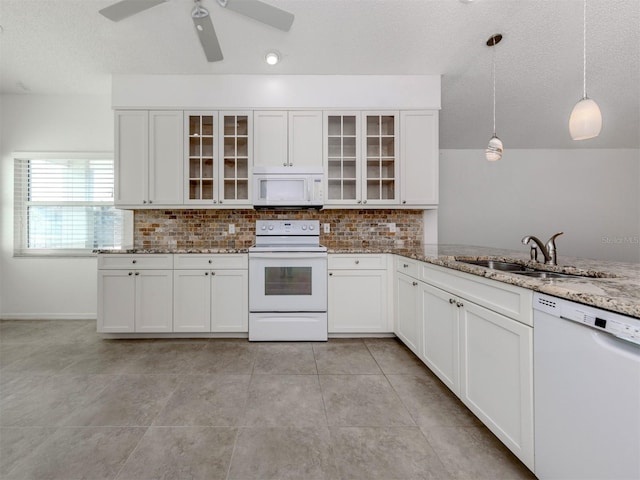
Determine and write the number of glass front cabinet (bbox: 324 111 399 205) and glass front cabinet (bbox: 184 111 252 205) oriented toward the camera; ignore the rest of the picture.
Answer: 2

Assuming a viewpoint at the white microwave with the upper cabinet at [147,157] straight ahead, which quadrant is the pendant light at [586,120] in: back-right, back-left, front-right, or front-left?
back-left

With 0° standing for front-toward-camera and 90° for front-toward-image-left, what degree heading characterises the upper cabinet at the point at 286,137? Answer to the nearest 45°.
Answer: approximately 0°

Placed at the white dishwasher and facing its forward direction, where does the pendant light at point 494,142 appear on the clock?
The pendant light is roughly at 4 o'clock from the white dishwasher.

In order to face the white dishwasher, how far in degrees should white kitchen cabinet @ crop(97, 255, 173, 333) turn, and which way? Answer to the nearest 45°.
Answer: approximately 45° to its left

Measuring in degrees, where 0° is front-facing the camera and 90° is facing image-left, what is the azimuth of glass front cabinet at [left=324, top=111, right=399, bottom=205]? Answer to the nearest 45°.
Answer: approximately 0°

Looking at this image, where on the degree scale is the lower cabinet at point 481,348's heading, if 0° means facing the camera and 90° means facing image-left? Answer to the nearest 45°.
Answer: approximately 45°

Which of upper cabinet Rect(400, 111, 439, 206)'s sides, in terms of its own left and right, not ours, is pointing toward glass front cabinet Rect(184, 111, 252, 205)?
right
